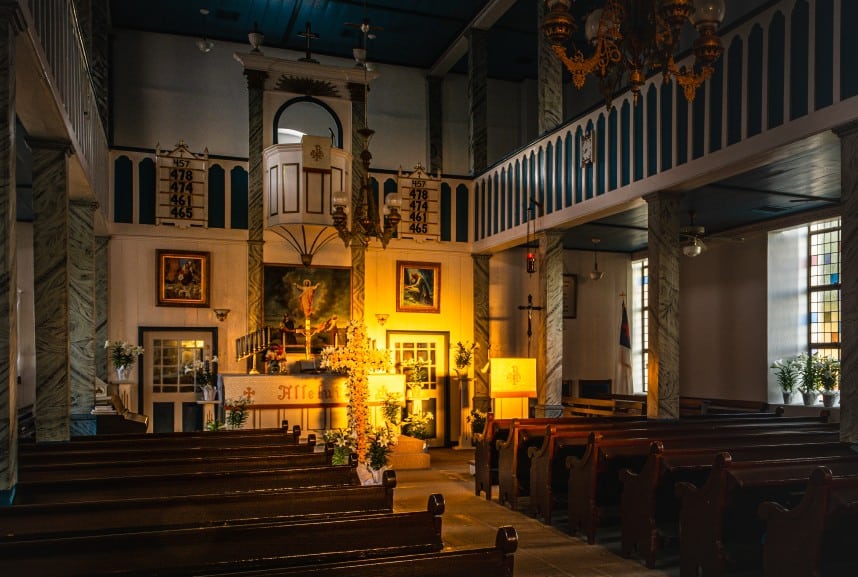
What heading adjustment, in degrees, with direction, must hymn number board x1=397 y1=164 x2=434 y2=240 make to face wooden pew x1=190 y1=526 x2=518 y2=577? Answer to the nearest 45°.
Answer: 0° — it already faces it

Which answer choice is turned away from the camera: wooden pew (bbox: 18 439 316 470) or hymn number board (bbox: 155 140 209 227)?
the wooden pew

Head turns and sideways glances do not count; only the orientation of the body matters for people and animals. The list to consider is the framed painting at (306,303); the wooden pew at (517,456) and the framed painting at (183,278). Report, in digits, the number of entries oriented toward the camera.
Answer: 2

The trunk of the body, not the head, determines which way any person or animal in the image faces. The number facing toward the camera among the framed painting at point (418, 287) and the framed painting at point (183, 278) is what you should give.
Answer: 2

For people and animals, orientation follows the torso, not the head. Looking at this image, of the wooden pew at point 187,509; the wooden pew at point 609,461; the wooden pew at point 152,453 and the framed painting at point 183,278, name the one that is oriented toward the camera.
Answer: the framed painting

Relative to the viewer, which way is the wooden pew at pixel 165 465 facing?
away from the camera

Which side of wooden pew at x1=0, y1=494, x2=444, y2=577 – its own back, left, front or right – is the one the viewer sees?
back

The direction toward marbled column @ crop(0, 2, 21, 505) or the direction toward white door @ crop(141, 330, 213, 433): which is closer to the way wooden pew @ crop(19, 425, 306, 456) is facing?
the white door

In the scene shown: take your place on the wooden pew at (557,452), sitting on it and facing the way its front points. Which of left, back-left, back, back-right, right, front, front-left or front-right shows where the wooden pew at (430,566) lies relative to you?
back-left

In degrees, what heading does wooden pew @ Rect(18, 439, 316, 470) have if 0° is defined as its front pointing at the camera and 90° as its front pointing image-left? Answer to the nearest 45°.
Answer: approximately 180°

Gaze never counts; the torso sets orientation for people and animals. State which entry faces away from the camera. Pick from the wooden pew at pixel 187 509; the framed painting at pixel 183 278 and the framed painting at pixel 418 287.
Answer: the wooden pew
